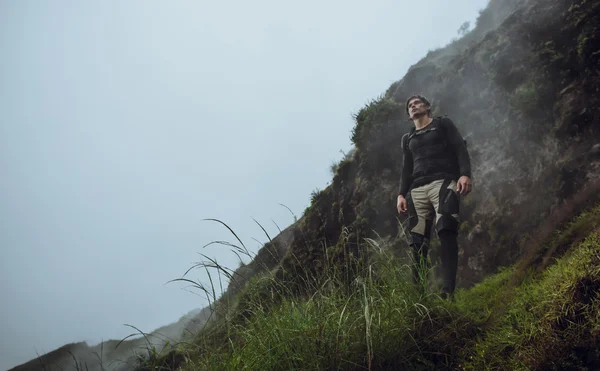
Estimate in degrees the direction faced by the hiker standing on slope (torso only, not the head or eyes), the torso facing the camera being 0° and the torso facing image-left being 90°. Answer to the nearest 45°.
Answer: approximately 45°
